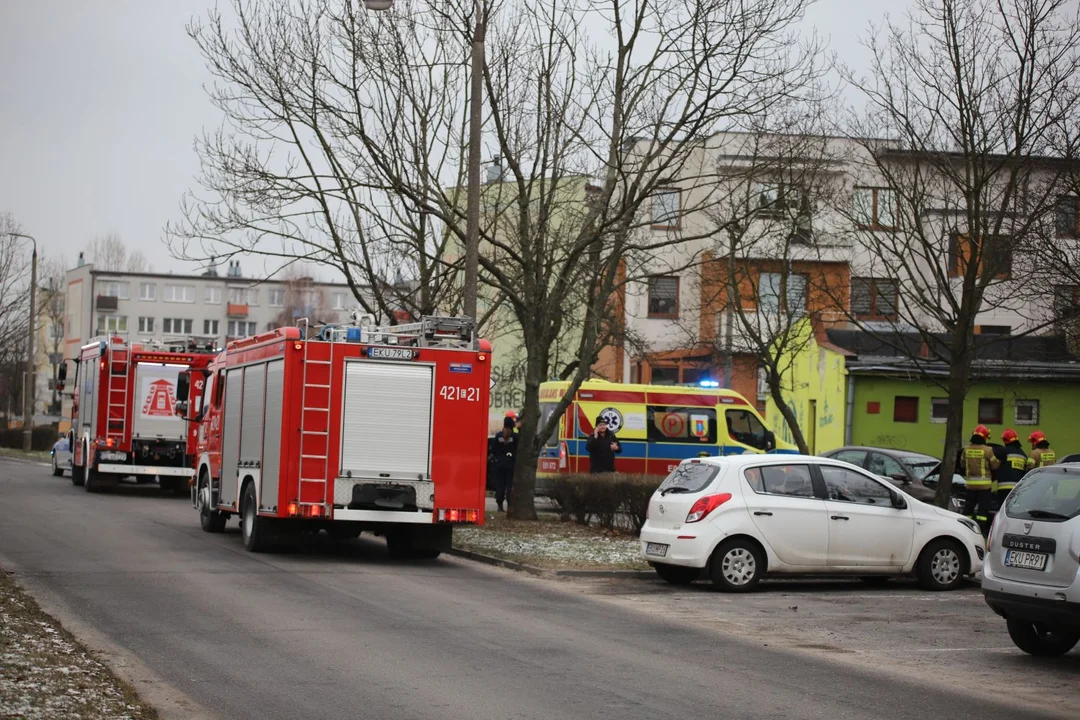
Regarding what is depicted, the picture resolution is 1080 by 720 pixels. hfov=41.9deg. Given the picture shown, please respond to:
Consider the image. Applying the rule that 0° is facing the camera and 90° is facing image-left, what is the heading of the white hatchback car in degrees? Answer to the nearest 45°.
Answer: approximately 225°

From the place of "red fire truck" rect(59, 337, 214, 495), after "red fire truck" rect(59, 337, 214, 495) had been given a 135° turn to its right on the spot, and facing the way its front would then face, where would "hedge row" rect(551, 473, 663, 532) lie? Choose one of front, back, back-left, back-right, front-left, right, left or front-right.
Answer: front

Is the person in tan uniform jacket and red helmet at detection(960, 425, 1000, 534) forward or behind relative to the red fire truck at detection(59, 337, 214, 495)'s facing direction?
behind

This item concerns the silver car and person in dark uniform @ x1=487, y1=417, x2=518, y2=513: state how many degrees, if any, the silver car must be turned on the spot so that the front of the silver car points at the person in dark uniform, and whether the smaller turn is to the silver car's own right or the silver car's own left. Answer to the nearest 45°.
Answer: approximately 90° to the silver car's own left

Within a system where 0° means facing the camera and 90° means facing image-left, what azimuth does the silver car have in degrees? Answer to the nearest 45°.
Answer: approximately 225°

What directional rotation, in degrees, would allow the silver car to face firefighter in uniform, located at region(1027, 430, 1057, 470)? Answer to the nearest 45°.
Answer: approximately 45° to its left

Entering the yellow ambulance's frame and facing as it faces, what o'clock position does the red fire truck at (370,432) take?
The red fire truck is roughly at 5 o'clock from the yellow ambulance.

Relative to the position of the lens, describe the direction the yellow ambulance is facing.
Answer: facing away from the viewer and to the right of the viewer

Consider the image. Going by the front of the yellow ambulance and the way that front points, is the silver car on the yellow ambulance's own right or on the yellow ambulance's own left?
on the yellow ambulance's own right

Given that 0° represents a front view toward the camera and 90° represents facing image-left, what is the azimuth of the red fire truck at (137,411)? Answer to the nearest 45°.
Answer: approximately 180°

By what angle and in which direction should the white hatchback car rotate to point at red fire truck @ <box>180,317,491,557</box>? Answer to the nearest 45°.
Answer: approximately 135° to its left

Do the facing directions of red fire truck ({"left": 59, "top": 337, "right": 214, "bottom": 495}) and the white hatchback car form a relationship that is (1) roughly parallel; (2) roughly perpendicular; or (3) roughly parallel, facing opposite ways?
roughly perpendicular
